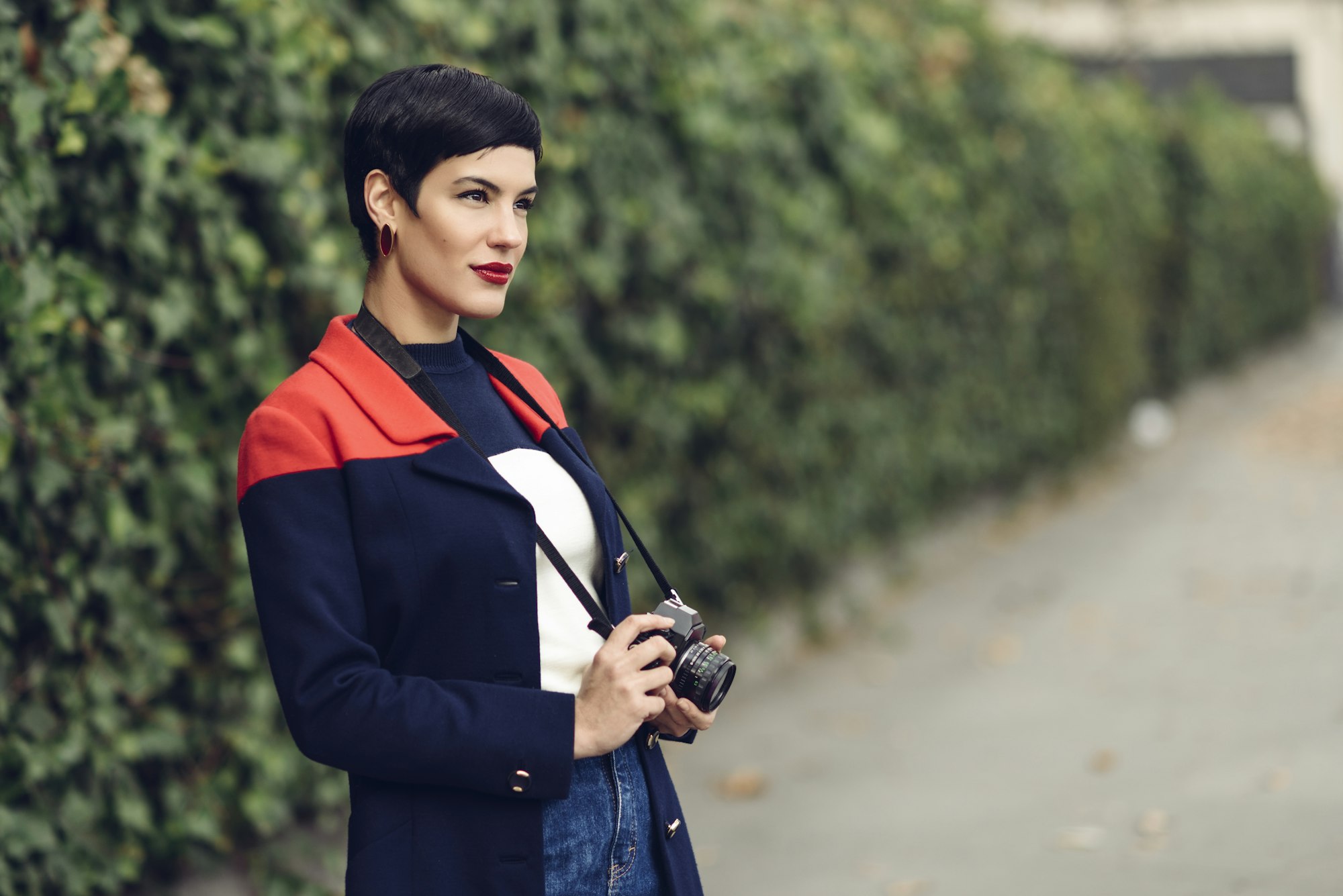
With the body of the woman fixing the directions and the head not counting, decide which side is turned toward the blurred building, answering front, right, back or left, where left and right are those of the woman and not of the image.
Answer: left

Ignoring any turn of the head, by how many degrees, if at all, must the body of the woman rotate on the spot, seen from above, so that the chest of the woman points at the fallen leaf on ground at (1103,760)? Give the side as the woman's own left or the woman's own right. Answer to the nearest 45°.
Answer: approximately 90° to the woman's own left

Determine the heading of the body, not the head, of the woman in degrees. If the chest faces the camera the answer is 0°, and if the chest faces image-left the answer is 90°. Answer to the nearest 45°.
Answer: approximately 315°

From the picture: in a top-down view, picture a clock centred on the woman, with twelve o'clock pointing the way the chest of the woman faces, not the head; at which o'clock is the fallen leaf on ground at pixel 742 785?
The fallen leaf on ground is roughly at 8 o'clock from the woman.

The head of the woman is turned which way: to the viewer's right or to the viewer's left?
to the viewer's right

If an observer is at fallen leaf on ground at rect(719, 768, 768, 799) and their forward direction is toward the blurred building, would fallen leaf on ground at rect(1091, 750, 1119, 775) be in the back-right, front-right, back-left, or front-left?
front-right
